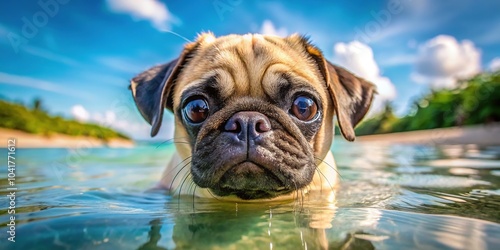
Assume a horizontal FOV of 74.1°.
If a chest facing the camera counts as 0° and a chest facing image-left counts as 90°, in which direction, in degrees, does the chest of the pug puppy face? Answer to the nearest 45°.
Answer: approximately 0°
